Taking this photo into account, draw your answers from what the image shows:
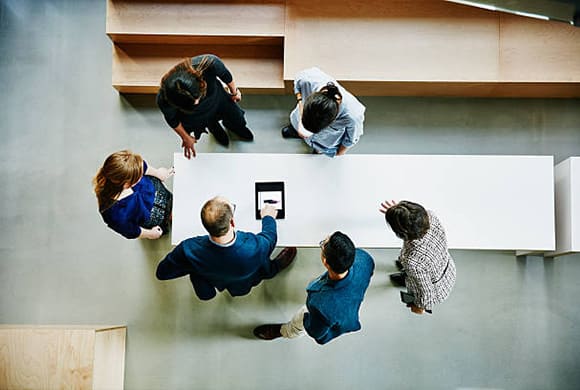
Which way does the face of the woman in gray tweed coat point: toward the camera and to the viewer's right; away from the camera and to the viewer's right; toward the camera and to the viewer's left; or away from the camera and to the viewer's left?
away from the camera and to the viewer's left

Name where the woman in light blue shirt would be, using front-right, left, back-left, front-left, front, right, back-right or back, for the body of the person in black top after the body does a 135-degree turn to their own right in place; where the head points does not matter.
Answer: back

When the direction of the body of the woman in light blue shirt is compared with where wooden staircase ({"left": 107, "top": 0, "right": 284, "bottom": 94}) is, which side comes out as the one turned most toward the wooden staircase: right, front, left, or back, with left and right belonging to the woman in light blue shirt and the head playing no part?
right

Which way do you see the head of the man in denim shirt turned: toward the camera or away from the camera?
away from the camera

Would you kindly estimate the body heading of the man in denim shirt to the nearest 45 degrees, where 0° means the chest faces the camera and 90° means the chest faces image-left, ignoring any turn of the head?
approximately 135°

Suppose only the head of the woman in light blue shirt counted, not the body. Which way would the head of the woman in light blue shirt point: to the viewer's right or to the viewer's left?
to the viewer's left

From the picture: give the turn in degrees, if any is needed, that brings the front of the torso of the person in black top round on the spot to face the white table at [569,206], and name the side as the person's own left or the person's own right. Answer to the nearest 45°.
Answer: approximately 45° to the person's own left
